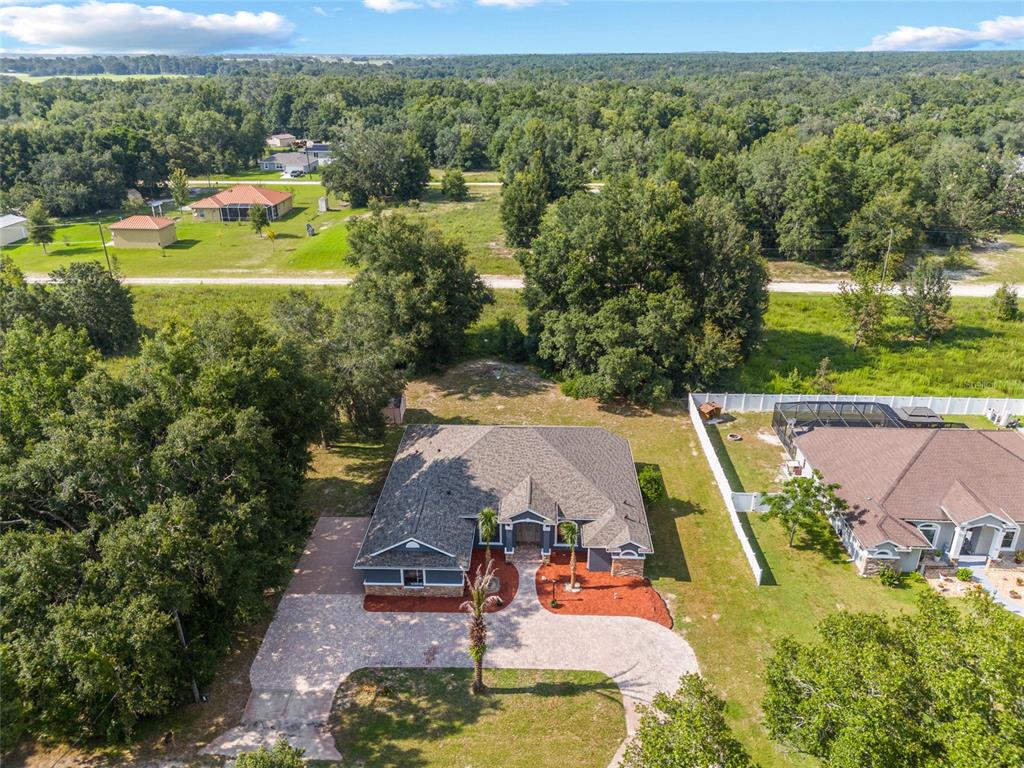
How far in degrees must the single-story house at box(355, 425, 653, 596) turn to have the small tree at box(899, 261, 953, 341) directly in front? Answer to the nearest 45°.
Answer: approximately 135° to its left

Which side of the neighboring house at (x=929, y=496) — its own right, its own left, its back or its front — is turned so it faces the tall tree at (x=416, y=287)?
right

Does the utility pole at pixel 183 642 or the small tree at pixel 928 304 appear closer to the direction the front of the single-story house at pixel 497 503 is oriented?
the utility pole

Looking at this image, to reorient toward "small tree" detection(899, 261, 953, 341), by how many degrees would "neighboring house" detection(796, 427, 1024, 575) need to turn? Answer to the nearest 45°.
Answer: approximately 180°

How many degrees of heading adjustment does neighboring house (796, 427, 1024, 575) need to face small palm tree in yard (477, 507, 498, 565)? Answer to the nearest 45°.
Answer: approximately 45° to its right

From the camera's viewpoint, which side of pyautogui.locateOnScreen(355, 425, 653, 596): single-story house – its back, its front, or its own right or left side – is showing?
front

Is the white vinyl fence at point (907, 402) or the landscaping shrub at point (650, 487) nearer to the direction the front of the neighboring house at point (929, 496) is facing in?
the landscaping shrub

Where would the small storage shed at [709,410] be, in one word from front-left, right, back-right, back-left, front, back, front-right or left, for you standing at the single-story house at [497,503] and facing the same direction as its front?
back-left

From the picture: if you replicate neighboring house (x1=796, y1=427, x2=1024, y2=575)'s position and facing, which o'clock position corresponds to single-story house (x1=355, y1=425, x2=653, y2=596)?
The single-story house is roughly at 2 o'clock from the neighboring house.

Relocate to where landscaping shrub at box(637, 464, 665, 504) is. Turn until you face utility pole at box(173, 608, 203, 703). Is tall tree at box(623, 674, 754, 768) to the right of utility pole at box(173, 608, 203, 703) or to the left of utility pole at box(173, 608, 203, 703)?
left

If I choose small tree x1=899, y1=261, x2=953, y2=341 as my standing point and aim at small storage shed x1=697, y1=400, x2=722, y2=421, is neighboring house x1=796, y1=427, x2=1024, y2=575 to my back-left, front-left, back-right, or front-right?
front-left

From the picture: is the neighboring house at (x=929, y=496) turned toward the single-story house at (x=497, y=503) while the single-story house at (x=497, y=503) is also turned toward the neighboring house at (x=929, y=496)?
no

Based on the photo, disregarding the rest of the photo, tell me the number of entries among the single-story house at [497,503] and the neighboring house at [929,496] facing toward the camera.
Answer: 2

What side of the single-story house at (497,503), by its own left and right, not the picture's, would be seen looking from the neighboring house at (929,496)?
left

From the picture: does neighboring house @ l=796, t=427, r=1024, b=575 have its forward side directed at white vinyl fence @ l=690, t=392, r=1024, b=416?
no

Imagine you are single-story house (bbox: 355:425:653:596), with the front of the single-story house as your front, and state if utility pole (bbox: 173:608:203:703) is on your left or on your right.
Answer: on your right

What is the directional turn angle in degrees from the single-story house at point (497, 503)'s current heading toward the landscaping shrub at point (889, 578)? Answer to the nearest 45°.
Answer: approximately 90° to its left

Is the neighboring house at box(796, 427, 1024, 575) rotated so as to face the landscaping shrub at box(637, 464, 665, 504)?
no

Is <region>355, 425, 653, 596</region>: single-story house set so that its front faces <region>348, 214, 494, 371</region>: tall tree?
no
